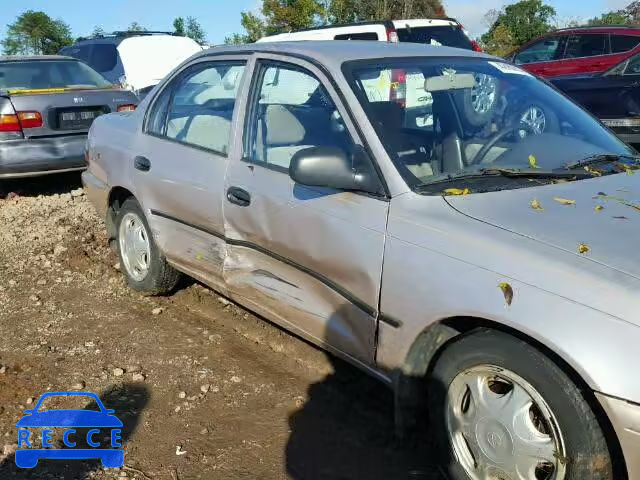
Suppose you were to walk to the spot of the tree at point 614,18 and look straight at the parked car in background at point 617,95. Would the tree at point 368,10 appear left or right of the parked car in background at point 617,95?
right

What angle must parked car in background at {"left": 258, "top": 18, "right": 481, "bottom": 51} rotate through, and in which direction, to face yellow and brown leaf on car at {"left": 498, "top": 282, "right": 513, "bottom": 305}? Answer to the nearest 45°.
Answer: approximately 135° to its left

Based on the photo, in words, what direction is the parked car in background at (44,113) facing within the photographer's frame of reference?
facing away from the viewer and to the left of the viewer

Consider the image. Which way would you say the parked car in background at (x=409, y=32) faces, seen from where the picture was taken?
facing away from the viewer and to the left of the viewer

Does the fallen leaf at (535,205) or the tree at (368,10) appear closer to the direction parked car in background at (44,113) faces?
the tree

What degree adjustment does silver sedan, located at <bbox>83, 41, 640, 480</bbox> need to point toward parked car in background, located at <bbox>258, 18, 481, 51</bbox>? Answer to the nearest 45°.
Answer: approximately 135° to its left

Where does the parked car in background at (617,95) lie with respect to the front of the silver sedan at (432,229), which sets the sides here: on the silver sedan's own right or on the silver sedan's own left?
on the silver sedan's own left

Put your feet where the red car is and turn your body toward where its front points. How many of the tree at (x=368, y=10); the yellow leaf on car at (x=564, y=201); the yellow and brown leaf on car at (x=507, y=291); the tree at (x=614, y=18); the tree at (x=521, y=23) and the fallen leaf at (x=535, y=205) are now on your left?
3
